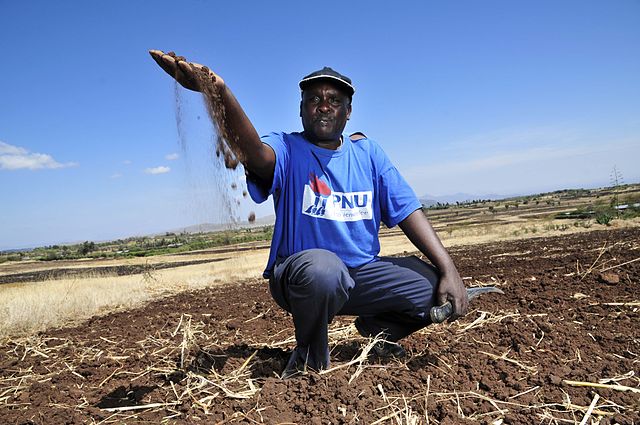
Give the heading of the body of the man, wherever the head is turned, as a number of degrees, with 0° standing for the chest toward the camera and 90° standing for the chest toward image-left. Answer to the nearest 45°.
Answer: approximately 0°

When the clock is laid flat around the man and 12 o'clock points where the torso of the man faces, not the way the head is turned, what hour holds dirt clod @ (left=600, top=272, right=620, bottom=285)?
The dirt clod is roughly at 8 o'clock from the man.
